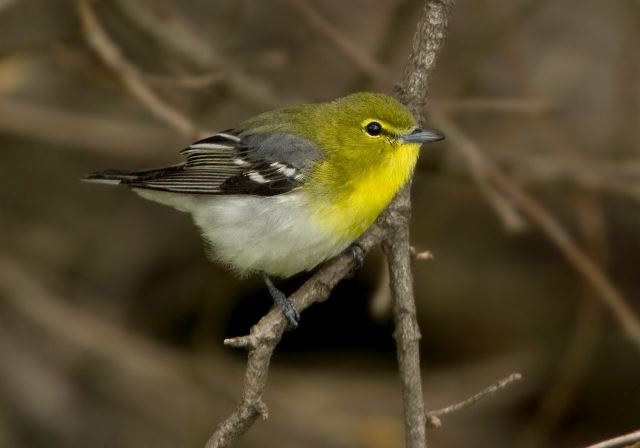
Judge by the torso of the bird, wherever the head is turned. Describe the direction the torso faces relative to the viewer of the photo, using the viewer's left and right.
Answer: facing to the right of the viewer

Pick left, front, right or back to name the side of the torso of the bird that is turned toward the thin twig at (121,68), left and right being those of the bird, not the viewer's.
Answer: back

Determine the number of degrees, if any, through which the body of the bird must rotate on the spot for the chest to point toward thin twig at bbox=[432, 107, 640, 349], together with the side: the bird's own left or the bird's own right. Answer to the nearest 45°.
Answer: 0° — it already faces it
